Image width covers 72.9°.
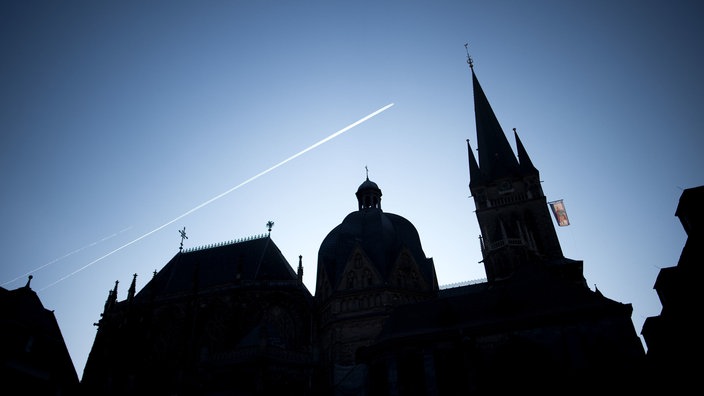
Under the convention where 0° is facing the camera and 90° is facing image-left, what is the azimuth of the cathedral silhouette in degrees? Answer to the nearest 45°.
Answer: approximately 270°

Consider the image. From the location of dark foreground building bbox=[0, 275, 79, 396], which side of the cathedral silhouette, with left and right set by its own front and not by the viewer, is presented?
back

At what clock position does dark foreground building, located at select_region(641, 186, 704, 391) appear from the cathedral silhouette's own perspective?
The dark foreground building is roughly at 1 o'clock from the cathedral silhouette.
